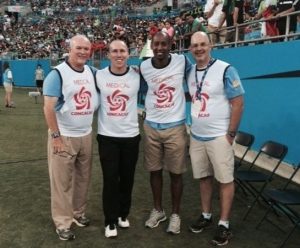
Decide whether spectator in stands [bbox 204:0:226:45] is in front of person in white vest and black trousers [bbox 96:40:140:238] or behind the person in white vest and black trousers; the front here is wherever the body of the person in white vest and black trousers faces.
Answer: behind

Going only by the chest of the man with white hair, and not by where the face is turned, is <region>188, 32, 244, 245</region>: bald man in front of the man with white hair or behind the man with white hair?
in front

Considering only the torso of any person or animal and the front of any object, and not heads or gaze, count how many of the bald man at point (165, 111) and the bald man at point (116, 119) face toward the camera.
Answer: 2

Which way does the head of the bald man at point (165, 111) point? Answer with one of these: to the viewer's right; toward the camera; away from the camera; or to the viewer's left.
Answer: toward the camera

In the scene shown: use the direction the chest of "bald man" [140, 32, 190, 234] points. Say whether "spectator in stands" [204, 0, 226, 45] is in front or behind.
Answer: behind

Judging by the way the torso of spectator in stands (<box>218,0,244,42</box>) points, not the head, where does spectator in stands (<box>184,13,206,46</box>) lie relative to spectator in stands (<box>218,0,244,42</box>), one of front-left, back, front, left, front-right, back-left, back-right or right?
right

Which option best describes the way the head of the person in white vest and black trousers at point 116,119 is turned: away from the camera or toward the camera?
toward the camera

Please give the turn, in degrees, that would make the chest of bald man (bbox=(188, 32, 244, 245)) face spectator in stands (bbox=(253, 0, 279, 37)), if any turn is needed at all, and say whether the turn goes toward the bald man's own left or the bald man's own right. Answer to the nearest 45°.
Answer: approximately 135° to the bald man's own right

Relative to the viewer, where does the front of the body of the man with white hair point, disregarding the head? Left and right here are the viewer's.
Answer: facing the viewer and to the right of the viewer

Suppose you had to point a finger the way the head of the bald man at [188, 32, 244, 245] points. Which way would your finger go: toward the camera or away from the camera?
toward the camera

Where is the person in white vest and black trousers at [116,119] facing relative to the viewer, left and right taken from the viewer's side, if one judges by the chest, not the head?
facing the viewer

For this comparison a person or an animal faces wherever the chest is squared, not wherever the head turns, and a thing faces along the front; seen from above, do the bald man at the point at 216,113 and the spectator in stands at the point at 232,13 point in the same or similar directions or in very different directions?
same or similar directions

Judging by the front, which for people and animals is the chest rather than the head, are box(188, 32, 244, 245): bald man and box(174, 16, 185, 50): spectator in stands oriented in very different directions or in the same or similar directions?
same or similar directions

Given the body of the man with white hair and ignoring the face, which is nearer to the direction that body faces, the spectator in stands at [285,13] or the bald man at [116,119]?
the bald man

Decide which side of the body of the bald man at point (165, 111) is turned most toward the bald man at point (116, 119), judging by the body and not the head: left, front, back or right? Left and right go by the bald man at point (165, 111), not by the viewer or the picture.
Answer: right

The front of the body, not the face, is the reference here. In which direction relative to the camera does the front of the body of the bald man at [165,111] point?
toward the camera

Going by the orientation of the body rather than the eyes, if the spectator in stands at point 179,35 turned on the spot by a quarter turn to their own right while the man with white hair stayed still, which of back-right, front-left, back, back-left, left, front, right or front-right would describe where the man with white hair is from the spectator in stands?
back-left

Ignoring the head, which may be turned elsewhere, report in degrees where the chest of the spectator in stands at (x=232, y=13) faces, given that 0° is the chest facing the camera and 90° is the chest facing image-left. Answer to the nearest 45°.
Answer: approximately 45°

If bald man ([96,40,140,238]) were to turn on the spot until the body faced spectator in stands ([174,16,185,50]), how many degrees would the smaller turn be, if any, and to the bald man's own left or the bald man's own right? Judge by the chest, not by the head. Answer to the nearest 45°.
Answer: approximately 180°

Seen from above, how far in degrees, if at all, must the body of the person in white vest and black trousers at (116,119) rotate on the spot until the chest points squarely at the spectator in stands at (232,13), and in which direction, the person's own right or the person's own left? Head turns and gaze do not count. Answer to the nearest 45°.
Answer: approximately 135° to the person's own left

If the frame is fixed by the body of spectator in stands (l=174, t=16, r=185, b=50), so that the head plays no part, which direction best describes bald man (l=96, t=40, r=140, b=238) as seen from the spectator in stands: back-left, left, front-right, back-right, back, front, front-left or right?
front-left
